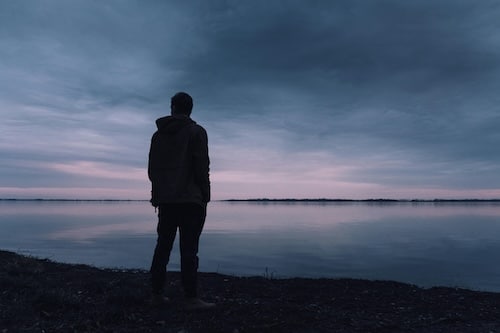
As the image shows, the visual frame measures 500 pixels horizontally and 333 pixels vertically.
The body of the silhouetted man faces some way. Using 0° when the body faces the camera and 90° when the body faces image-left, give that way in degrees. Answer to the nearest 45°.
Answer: approximately 225°
